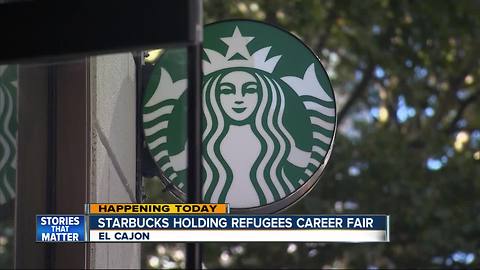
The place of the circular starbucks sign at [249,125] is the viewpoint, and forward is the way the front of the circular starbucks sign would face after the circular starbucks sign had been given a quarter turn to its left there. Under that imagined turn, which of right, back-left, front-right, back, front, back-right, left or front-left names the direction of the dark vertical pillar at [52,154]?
back

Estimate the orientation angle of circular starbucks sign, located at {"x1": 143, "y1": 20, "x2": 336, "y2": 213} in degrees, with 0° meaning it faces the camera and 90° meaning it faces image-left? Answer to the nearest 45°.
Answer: approximately 0°

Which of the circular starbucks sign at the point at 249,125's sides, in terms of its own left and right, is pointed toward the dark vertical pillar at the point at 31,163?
right

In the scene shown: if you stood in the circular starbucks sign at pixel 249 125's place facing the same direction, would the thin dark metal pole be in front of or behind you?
in front
